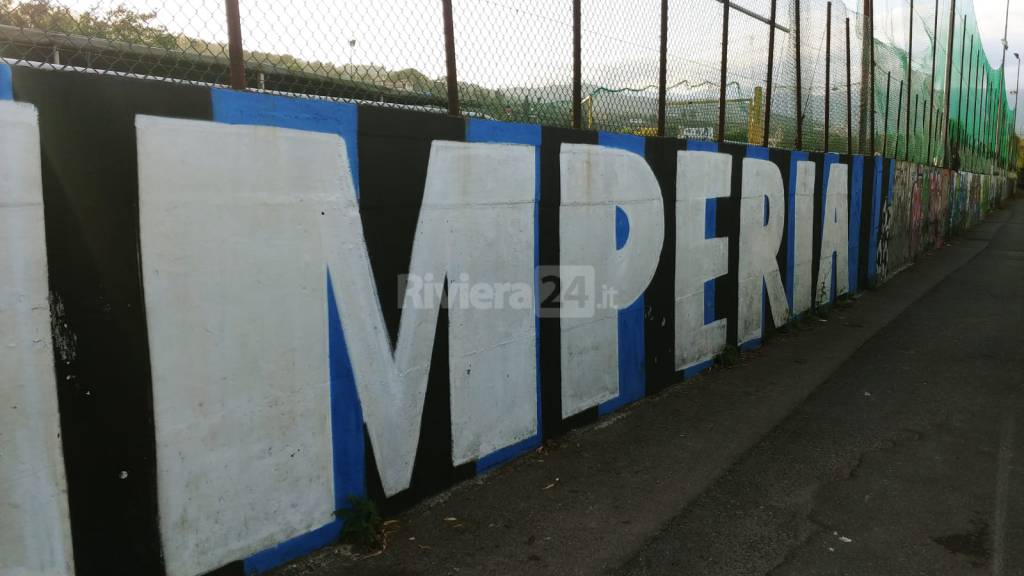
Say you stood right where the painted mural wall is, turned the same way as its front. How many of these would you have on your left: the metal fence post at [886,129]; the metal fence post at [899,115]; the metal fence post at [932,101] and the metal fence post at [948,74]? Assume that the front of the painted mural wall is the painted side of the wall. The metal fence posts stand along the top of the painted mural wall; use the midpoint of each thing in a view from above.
4

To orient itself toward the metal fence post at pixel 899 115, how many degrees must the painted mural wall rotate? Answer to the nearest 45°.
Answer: approximately 90° to its left

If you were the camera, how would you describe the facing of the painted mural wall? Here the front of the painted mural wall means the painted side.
facing the viewer and to the right of the viewer

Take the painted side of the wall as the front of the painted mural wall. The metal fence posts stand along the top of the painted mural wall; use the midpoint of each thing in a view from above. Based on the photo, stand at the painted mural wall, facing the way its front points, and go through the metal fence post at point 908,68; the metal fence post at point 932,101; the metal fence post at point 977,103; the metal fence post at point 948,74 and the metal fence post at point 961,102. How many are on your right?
0

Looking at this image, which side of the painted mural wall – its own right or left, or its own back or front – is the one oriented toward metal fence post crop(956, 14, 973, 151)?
left

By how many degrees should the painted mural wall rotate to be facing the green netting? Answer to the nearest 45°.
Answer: approximately 90° to its left

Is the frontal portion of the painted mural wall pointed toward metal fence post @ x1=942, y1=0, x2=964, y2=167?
no

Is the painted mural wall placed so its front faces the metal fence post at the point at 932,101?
no

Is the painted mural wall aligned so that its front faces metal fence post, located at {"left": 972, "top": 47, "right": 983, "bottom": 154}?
no

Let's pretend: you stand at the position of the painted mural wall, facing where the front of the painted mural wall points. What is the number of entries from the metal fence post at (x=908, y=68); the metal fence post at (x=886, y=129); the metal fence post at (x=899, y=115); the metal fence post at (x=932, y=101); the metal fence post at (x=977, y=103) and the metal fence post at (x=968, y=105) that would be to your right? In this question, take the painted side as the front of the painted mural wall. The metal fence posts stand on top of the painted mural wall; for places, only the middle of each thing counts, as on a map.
0
